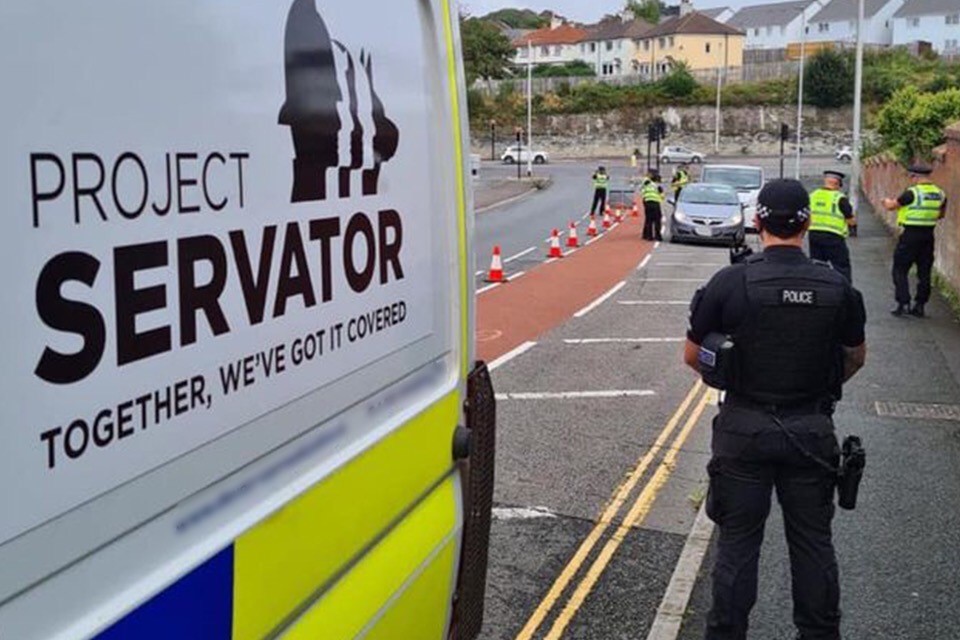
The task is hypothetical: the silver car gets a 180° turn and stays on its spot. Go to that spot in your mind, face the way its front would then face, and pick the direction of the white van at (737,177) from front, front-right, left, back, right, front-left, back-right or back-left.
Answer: front

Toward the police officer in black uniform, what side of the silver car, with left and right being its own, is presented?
front

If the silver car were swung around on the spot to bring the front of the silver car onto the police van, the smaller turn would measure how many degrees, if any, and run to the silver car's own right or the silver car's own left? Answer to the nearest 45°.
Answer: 0° — it already faces it

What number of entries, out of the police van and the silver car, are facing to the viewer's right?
0

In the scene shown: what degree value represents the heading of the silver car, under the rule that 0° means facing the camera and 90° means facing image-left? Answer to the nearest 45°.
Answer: approximately 0°

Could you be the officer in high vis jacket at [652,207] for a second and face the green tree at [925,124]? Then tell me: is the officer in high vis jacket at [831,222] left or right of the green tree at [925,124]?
right

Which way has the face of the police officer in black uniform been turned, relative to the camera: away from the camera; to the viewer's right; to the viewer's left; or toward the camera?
away from the camera
